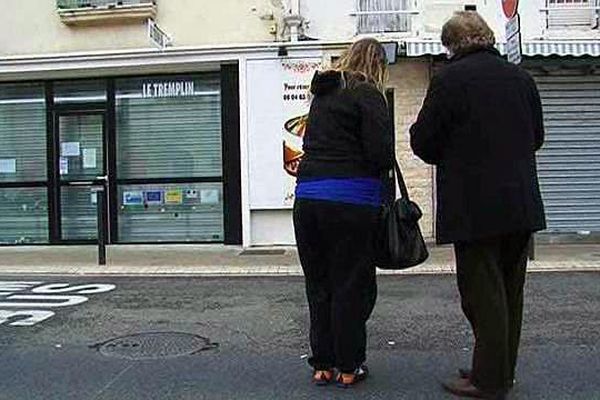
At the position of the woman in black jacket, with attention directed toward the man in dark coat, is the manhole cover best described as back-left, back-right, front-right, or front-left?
back-left

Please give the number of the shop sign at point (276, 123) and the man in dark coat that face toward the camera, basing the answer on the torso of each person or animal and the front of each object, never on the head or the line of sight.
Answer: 1

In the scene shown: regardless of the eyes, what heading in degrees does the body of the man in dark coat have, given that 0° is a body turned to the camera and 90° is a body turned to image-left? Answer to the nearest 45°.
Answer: approximately 135°

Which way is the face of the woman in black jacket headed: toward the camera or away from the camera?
away from the camera

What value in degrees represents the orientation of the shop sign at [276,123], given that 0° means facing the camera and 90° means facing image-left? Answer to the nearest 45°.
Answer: approximately 0°

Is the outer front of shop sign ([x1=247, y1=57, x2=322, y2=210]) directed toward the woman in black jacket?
yes
